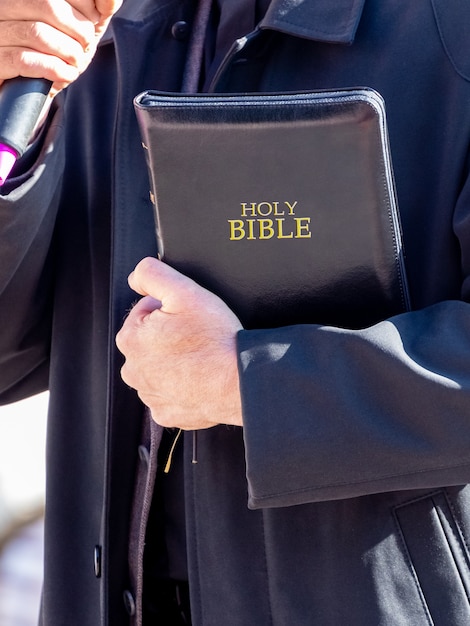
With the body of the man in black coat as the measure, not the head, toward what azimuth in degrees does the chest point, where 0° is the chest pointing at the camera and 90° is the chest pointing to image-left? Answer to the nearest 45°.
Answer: approximately 45°
